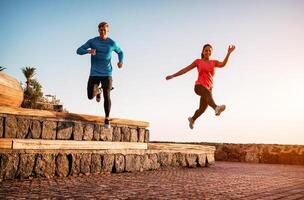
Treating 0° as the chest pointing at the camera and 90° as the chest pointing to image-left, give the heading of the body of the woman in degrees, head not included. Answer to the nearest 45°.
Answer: approximately 315°

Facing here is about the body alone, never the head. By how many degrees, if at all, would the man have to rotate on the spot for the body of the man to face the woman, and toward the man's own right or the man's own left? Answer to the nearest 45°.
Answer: approximately 90° to the man's own left

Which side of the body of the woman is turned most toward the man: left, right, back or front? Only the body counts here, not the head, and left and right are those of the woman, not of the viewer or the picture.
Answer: right

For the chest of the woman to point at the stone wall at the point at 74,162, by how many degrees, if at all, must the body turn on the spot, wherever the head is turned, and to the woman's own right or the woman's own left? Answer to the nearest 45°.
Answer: approximately 90° to the woman's own right

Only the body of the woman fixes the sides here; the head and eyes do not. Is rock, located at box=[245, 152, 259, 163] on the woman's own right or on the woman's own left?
on the woman's own left

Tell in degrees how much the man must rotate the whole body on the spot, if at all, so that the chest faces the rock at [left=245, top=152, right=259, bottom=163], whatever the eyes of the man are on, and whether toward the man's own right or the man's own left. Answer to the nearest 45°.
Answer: approximately 135° to the man's own left

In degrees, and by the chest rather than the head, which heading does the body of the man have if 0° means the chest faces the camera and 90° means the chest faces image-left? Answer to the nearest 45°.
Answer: approximately 0°

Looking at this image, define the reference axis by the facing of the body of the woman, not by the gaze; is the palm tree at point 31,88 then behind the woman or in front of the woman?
behind

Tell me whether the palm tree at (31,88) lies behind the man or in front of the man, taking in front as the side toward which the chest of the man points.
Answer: behind
